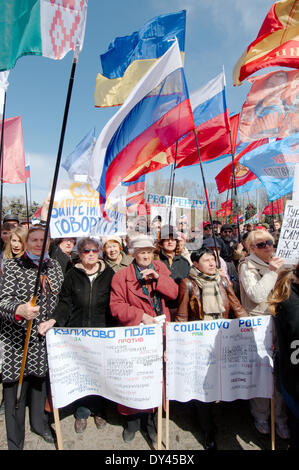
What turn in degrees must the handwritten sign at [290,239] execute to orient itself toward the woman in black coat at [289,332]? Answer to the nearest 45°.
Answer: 0° — it already faces them

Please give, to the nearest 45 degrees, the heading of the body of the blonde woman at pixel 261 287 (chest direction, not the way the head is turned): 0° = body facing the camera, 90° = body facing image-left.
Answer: approximately 315°

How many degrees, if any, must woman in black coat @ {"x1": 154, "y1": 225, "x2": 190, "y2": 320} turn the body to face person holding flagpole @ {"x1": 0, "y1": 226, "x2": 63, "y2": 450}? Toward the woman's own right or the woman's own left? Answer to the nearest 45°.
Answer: approximately 45° to the woman's own right

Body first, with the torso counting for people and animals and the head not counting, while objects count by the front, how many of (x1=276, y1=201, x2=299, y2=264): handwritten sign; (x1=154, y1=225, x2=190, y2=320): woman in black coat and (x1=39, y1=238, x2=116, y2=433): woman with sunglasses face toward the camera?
3

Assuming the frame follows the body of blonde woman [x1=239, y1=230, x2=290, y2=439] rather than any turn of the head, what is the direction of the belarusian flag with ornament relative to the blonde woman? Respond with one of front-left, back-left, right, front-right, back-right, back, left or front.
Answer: right

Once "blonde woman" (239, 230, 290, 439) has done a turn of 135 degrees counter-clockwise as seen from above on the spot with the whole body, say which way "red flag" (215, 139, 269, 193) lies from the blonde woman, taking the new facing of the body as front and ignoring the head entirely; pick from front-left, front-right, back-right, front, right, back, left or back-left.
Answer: front

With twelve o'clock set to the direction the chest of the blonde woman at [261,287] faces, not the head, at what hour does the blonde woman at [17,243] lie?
the blonde woman at [17,243] is roughly at 4 o'clock from the blonde woman at [261,287].

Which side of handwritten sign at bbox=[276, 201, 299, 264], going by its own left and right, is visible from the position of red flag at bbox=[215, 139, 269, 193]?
back

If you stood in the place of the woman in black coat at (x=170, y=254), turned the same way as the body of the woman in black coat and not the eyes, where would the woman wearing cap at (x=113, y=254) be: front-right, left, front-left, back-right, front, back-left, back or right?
right
